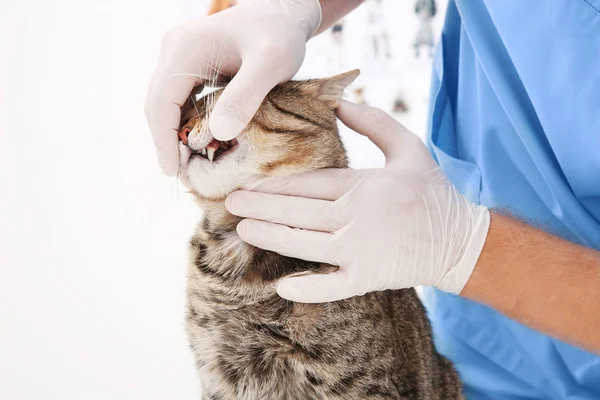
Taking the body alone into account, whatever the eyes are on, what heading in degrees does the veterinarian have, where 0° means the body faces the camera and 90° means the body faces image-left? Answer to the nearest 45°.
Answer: approximately 45°

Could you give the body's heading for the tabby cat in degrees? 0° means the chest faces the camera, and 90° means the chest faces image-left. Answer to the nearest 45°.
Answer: approximately 90°
